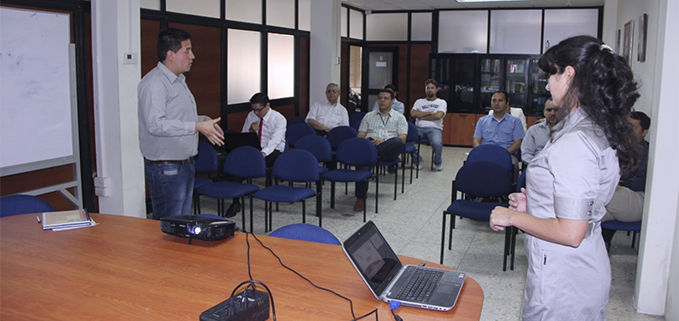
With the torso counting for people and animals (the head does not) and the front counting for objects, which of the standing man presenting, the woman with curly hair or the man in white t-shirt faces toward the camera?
the man in white t-shirt

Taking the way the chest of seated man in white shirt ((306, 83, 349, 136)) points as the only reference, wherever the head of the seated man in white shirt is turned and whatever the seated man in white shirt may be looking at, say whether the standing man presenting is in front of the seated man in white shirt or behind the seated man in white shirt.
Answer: in front

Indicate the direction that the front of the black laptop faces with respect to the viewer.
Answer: facing to the right of the viewer

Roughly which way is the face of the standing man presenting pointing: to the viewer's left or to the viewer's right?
to the viewer's right

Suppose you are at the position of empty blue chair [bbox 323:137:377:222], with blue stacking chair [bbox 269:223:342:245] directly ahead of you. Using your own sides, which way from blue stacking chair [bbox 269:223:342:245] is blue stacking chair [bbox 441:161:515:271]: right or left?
left

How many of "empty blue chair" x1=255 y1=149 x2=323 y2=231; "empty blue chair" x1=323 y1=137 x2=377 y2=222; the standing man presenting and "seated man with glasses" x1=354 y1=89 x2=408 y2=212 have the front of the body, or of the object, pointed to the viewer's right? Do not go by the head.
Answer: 1

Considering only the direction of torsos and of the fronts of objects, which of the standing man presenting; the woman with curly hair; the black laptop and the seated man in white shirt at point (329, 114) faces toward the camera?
the seated man in white shirt

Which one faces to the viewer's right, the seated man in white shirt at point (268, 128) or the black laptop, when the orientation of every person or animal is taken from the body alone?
the black laptop

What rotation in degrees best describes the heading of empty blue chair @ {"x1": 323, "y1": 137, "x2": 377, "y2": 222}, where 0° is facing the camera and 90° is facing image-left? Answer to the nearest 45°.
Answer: approximately 45°

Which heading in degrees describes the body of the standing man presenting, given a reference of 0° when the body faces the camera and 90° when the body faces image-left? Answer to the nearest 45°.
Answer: approximately 270°

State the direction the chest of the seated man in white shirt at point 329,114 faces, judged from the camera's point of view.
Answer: toward the camera

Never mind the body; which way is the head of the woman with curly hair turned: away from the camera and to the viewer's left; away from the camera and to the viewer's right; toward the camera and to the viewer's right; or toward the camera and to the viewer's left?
away from the camera and to the viewer's left

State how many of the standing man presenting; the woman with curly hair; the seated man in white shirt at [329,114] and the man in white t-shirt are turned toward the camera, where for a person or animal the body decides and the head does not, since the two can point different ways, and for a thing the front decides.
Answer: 2

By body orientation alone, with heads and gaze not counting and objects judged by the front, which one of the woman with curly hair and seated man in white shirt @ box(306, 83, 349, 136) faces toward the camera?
the seated man in white shirt

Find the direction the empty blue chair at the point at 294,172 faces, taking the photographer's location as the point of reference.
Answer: facing the viewer and to the left of the viewer

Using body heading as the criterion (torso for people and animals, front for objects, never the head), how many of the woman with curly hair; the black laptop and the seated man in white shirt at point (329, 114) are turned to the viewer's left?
1

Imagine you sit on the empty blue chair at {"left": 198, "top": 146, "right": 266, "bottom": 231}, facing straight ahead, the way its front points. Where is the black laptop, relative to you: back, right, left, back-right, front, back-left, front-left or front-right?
front-left

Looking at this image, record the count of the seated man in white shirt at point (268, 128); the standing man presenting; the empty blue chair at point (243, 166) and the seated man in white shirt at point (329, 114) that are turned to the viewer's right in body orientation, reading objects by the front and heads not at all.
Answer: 1
